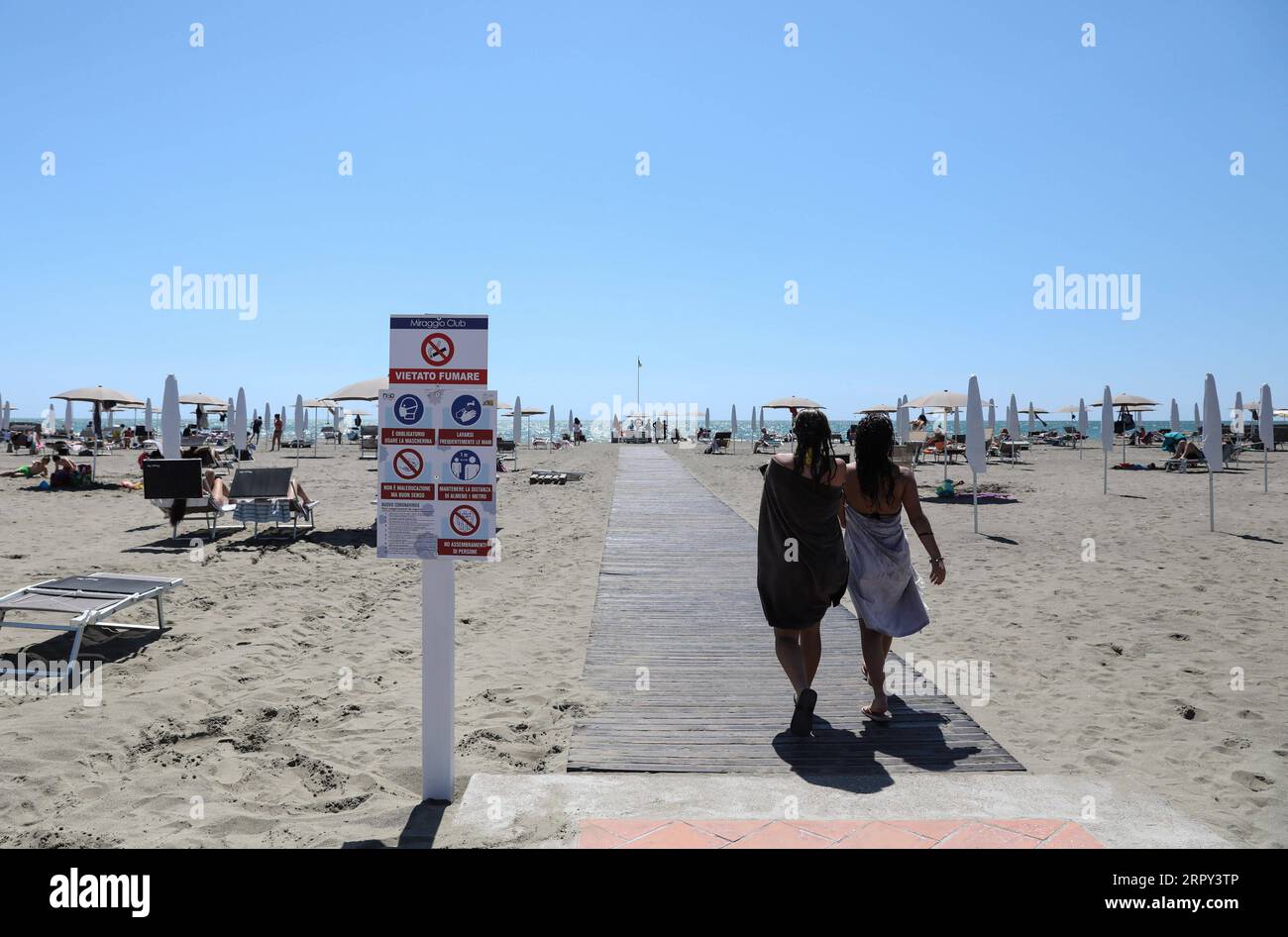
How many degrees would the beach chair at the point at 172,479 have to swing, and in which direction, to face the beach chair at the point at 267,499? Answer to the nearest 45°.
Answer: approximately 45° to its right

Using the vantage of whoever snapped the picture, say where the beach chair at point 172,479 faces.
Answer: facing away from the viewer and to the right of the viewer

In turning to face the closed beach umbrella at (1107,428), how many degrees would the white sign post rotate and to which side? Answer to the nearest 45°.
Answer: approximately 135° to its left

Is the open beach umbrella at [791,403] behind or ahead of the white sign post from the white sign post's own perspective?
behind

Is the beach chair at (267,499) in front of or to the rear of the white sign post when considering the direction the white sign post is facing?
to the rear

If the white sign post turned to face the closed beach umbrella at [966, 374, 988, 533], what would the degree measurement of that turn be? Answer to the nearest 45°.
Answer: approximately 135° to its left

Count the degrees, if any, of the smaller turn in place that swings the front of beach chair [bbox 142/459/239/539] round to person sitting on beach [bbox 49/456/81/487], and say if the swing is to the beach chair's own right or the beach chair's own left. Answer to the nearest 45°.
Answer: approximately 45° to the beach chair's own left

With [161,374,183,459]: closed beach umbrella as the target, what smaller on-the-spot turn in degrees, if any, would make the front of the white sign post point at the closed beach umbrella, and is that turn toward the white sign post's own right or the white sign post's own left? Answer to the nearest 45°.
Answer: approximately 180°

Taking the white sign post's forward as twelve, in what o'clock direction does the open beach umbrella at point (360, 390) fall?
The open beach umbrella is roughly at 6 o'clock from the white sign post.

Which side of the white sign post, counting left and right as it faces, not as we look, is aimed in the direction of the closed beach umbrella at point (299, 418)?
back

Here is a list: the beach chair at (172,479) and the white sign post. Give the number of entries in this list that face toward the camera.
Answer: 1
